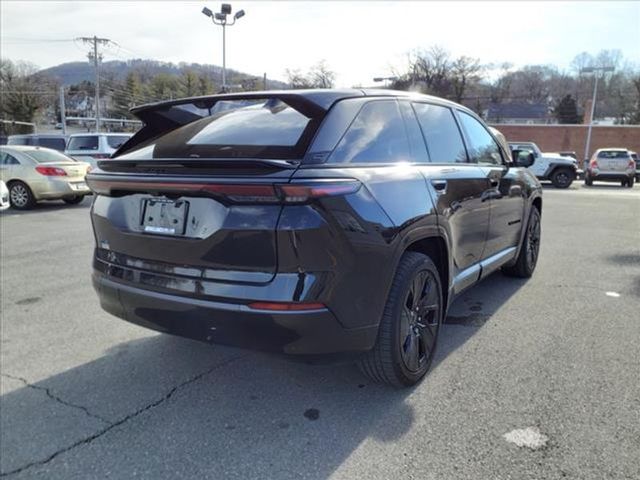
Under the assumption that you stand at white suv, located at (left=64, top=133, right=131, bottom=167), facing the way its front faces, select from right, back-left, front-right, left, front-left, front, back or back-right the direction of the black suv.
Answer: back-right

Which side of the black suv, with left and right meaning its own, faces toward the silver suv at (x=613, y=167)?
front

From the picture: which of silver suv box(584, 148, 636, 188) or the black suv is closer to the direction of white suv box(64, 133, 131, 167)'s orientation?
the silver suv

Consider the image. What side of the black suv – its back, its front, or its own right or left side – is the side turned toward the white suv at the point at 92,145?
left

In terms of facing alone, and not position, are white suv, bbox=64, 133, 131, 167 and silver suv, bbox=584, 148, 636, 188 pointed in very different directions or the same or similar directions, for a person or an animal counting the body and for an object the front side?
same or similar directions

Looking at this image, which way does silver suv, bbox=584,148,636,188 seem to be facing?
away from the camera

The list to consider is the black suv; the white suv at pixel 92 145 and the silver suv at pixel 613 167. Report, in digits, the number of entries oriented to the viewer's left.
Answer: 0

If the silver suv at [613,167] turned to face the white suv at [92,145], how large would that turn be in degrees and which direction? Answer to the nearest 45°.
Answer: approximately 135° to its left

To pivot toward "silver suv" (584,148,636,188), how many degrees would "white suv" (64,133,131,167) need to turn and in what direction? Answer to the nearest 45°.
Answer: approximately 45° to its right

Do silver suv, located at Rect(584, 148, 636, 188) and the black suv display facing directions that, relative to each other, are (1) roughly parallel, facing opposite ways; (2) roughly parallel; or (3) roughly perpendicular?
roughly parallel

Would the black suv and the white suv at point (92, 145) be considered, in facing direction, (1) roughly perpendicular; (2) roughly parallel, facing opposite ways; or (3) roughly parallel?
roughly parallel

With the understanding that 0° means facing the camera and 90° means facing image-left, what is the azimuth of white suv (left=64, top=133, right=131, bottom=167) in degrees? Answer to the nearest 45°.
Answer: approximately 225°

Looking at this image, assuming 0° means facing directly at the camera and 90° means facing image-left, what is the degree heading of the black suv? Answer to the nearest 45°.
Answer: approximately 225°
